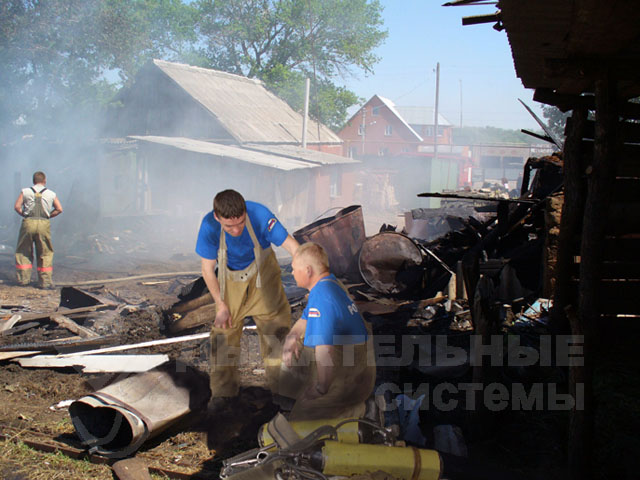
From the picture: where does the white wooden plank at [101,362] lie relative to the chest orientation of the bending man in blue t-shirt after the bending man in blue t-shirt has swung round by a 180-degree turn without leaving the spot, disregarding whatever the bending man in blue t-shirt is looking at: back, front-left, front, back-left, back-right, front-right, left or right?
front-left

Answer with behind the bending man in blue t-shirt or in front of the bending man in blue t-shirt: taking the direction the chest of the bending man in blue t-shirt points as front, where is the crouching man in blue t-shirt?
in front

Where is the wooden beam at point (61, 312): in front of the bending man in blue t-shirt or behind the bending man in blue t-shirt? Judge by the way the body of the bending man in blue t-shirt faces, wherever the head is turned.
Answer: behind

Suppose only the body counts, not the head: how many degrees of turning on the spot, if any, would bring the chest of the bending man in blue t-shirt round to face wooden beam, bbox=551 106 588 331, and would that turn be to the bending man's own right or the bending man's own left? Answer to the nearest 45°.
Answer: approximately 90° to the bending man's own left

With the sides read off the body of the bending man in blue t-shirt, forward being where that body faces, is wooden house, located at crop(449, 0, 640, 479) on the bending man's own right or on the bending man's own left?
on the bending man's own left

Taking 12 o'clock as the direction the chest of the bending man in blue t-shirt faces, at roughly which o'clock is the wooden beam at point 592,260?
The wooden beam is roughly at 10 o'clock from the bending man in blue t-shirt.

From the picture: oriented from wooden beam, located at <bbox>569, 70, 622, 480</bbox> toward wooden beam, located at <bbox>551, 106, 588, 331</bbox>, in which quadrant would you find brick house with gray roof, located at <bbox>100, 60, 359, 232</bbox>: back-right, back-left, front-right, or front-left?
front-left

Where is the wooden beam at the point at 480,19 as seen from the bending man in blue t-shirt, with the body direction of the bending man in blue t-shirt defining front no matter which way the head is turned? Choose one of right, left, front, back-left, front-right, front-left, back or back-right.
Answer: front-left

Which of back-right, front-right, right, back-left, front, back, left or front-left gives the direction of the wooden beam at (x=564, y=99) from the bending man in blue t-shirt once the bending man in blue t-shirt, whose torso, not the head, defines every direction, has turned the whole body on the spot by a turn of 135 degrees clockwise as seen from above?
back-right

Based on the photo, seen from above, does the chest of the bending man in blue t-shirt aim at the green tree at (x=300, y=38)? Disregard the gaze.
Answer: no

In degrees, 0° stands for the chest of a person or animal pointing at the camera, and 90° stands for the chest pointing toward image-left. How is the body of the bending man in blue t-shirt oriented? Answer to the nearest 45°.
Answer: approximately 0°

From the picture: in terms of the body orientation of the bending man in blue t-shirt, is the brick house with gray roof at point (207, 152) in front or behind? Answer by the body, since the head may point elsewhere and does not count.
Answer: behind
